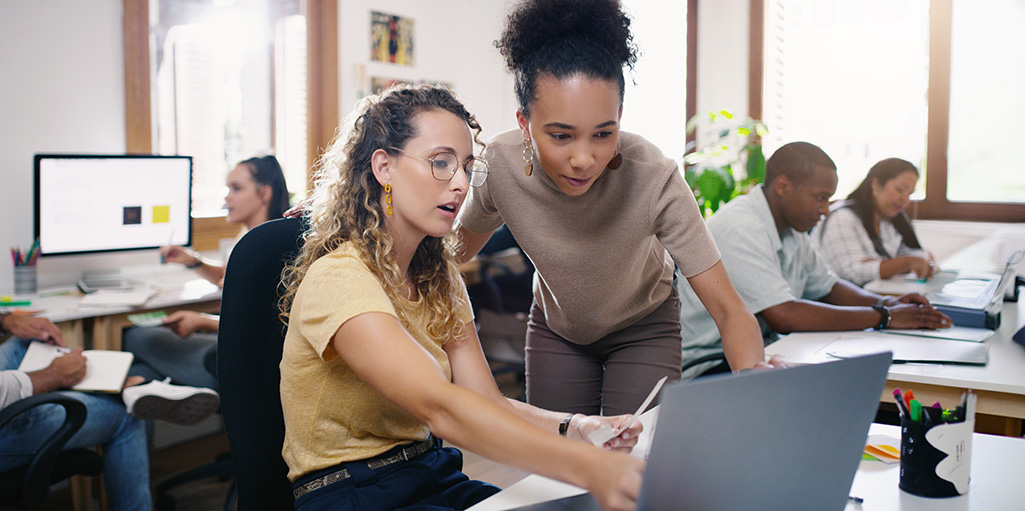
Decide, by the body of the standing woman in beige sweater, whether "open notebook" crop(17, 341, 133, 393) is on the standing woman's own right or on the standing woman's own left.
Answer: on the standing woman's own right

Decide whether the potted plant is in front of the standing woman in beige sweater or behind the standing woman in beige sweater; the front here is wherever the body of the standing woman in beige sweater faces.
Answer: behind

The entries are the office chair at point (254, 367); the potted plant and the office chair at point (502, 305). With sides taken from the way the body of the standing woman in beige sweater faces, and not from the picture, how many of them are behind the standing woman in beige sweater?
2

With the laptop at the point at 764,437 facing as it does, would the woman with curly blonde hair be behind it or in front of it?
in front

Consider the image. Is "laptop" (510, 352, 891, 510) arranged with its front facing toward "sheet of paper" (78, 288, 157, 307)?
yes

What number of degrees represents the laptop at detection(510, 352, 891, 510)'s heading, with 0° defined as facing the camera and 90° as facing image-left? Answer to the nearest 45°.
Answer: approximately 135°

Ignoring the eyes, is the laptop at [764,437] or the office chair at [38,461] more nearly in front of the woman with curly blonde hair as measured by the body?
the laptop

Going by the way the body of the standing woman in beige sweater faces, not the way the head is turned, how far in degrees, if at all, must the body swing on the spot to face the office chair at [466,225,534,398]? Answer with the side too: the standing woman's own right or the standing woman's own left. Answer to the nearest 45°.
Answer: approximately 180°

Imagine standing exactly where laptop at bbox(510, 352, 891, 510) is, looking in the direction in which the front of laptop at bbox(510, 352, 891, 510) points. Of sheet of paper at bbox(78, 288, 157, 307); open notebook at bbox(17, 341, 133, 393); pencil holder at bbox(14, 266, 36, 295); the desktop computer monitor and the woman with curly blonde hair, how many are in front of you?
5

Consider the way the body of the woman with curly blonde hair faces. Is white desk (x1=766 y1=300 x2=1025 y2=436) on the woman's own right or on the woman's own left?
on the woman's own left

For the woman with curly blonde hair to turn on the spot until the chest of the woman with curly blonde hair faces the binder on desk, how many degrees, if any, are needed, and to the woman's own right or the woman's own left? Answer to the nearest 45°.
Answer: approximately 90° to the woman's own left

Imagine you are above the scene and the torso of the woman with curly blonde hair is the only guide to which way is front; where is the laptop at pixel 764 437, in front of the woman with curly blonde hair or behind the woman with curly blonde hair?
in front
